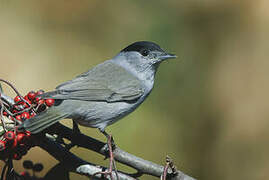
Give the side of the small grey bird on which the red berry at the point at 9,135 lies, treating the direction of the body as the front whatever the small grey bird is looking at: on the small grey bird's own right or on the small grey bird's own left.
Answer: on the small grey bird's own right

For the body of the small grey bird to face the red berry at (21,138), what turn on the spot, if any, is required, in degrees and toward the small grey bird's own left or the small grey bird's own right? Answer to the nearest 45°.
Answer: approximately 135° to the small grey bird's own right

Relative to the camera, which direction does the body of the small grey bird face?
to the viewer's right

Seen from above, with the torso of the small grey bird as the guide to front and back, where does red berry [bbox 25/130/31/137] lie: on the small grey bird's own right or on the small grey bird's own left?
on the small grey bird's own right

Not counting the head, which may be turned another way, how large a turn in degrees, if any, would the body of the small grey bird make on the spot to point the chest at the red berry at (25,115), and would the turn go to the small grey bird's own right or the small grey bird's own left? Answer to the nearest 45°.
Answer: approximately 135° to the small grey bird's own right

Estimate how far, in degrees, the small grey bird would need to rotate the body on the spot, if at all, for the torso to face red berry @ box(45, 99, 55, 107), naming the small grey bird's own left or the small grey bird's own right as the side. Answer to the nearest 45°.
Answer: approximately 135° to the small grey bird's own right

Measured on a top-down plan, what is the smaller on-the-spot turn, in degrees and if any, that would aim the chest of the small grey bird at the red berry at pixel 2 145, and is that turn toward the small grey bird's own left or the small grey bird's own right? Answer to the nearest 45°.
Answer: approximately 135° to the small grey bird's own right
